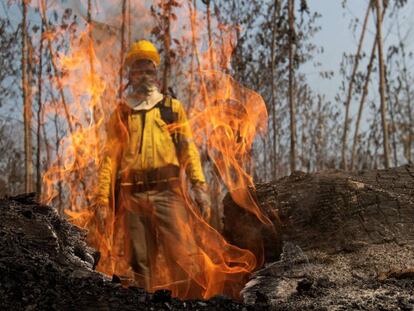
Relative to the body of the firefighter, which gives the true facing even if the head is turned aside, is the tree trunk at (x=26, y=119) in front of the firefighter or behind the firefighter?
behind

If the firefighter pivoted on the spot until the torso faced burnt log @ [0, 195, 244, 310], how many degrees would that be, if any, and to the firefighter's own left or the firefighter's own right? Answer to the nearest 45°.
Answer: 0° — they already face it

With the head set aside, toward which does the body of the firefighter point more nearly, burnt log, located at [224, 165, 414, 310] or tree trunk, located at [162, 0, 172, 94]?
the burnt log

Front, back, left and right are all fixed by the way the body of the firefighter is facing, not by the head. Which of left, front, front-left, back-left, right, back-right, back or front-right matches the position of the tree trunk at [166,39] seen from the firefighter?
back

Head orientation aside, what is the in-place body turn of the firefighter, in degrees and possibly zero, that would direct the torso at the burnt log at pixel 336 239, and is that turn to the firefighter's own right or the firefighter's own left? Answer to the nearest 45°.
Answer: approximately 45° to the firefighter's own left

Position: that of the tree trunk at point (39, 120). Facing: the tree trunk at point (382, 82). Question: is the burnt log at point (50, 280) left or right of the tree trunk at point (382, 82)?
right

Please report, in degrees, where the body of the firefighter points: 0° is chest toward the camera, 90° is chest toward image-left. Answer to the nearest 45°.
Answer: approximately 0°

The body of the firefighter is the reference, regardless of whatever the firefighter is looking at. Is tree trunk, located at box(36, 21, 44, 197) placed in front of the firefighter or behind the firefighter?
behind

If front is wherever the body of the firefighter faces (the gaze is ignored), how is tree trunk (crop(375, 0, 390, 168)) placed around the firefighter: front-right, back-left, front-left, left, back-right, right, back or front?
back-left
